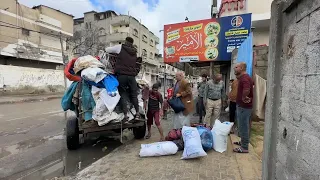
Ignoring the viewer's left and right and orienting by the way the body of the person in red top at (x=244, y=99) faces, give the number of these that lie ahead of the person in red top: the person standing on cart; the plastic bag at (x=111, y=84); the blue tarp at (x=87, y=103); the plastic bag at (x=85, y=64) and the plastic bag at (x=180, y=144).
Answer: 5

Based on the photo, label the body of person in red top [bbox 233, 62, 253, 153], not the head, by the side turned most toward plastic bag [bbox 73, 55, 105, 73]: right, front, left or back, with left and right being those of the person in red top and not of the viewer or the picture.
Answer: front

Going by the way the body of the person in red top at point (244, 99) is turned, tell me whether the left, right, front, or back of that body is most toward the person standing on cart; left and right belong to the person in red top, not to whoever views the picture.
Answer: front

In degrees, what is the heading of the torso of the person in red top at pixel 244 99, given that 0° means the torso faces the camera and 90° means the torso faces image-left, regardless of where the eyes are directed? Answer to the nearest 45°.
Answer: approximately 90°

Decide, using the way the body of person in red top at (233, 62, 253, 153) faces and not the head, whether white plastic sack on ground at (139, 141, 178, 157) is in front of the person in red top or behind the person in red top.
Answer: in front

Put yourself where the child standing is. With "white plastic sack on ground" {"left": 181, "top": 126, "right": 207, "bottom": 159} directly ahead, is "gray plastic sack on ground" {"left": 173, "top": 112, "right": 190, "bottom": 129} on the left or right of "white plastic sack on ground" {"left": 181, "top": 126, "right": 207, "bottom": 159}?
left

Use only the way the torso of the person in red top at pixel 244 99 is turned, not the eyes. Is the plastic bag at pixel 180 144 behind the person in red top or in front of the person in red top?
in front

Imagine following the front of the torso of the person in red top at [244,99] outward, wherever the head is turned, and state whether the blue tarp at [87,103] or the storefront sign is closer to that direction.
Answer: the blue tarp

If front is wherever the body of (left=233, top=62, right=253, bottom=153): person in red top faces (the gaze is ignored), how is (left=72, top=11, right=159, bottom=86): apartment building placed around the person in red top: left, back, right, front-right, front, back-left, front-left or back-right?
front-right

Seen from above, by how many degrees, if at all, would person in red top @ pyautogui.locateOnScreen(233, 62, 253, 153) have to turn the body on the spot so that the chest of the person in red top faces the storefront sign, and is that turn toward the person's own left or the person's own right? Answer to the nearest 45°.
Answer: approximately 90° to the person's own right

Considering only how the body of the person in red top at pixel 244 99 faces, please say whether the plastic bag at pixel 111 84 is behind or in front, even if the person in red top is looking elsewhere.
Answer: in front

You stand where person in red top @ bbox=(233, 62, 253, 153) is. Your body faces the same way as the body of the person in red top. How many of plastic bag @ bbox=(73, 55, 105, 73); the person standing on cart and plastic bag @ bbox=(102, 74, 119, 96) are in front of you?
3
